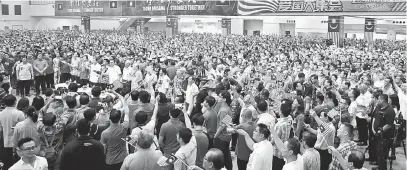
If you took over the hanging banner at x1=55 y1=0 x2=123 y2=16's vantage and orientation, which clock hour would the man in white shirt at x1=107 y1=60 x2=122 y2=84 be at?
The man in white shirt is roughly at 12 o'clock from the hanging banner.

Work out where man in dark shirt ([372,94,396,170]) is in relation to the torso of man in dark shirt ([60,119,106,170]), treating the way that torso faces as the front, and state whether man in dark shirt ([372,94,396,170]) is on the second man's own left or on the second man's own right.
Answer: on the second man's own right

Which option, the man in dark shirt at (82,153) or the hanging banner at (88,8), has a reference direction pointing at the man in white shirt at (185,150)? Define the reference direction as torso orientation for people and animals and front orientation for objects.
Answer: the hanging banner

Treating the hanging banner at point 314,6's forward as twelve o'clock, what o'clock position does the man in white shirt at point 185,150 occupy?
The man in white shirt is roughly at 12 o'clock from the hanging banner.

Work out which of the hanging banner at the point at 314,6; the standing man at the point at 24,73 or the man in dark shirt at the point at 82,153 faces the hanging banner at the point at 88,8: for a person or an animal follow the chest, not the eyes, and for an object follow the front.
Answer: the man in dark shirt

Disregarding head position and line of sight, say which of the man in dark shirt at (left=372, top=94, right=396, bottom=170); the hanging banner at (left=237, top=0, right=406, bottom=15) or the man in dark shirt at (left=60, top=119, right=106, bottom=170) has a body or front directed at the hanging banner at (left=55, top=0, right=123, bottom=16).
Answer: the man in dark shirt at (left=60, top=119, right=106, bottom=170)

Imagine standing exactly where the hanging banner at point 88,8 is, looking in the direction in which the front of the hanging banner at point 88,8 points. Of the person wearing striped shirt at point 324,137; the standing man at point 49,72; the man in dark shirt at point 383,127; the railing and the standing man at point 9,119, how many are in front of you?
4
